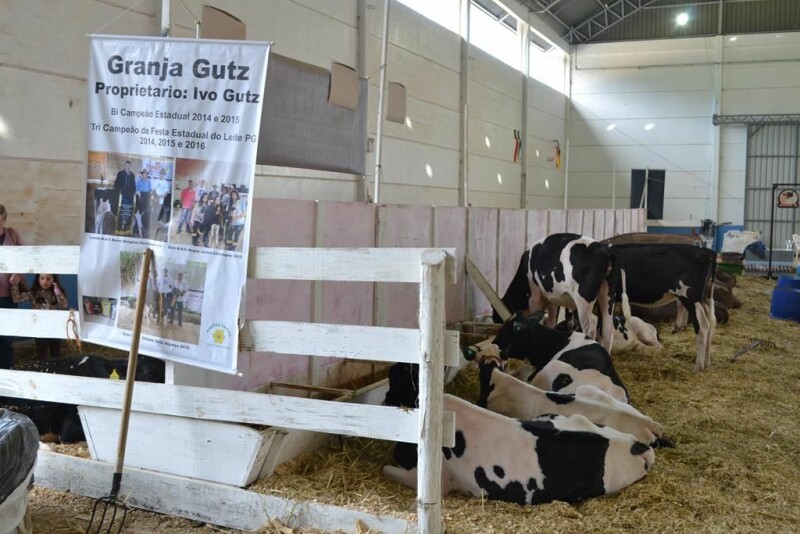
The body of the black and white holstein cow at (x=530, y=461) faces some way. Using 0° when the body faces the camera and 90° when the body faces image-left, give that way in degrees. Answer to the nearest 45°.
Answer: approximately 90°

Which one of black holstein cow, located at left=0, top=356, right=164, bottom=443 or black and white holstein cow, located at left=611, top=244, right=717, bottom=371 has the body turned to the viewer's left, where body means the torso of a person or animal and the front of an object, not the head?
black and white holstein cow, located at left=611, top=244, right=717, bottom=371

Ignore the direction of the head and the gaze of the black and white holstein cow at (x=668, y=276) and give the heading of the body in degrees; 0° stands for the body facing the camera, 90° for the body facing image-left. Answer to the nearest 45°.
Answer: approximately 90°

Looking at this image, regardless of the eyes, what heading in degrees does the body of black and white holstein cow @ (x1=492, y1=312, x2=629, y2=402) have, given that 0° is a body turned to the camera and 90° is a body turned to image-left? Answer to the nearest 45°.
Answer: approximately 90°

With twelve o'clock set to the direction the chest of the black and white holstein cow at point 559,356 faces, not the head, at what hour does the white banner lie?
The white banner is roughly at 10 o'clock from the black and white holstein cow.

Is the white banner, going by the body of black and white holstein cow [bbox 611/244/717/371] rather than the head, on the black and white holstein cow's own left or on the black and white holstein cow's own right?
on the black and white holstein cow's own left

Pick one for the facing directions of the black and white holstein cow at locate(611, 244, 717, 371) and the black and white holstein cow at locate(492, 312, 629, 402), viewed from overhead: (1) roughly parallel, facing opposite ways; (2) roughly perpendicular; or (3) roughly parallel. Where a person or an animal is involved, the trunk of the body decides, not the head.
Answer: roughly parallel
